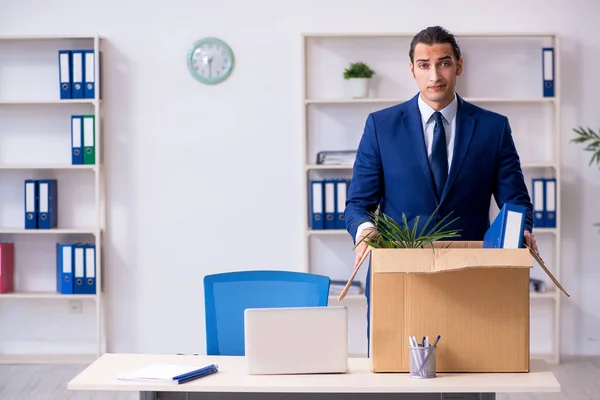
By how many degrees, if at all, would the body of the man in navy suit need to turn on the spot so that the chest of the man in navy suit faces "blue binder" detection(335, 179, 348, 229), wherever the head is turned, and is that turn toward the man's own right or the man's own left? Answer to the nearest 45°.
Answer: approximately 180°

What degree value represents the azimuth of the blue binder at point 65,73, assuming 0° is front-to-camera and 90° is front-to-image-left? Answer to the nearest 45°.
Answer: approximately 0°

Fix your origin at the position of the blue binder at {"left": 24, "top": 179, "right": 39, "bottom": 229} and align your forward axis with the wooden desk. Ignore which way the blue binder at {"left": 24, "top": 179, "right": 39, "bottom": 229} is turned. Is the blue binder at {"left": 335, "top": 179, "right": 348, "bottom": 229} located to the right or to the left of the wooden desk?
left

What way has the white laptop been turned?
away from the camera

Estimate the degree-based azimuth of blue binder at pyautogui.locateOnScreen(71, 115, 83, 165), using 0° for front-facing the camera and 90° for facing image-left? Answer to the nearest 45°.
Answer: approximately 0°
